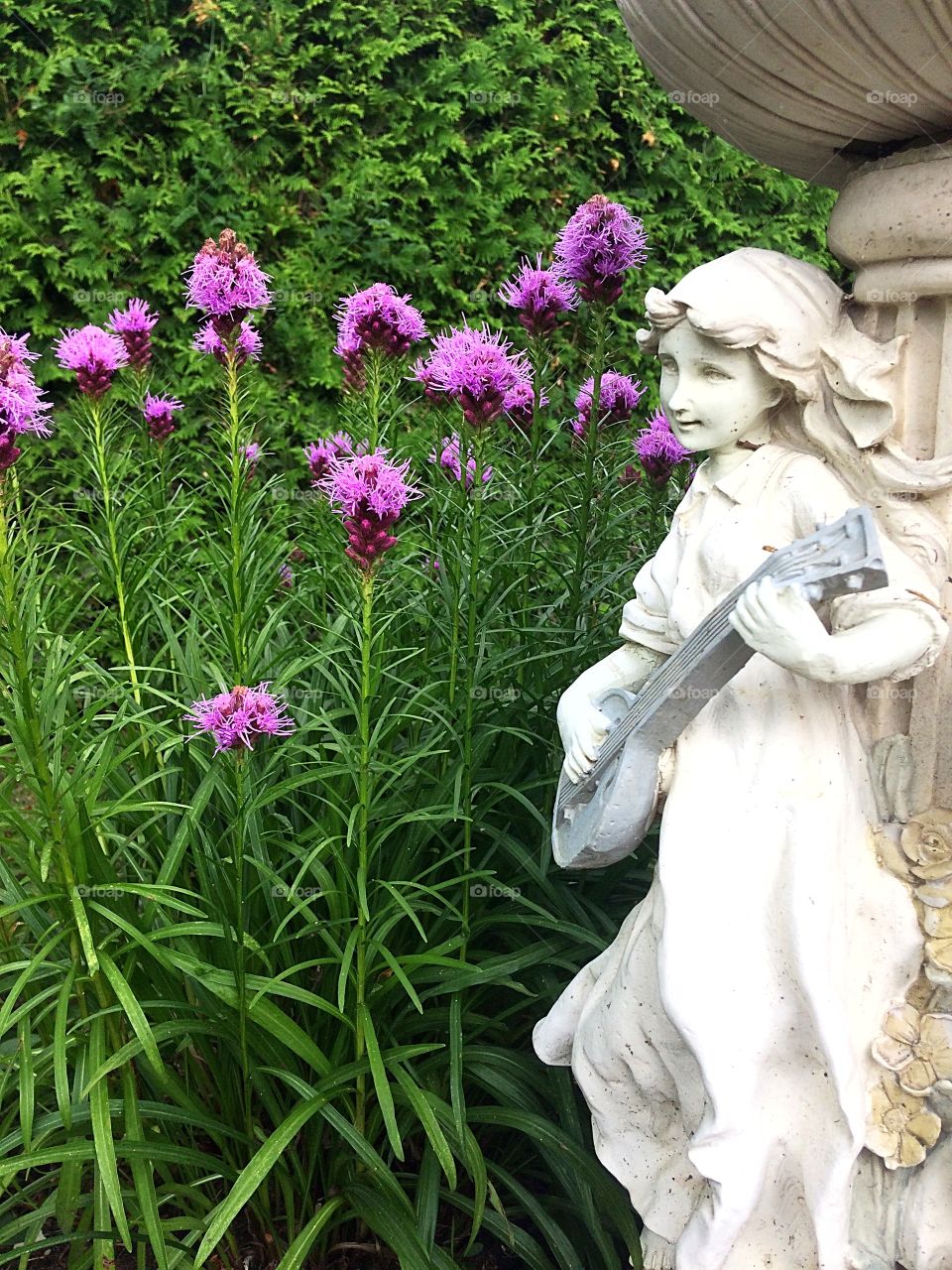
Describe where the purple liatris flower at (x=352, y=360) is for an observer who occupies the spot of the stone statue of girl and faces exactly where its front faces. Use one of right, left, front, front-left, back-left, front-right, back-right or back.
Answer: right

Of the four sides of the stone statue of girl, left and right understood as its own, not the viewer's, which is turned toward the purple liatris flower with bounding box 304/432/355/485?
right

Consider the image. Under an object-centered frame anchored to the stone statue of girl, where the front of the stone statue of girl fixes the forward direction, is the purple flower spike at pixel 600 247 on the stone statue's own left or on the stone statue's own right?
on the stone statue's own right

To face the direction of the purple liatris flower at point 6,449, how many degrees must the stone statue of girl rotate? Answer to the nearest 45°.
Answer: approximately 45° to its right

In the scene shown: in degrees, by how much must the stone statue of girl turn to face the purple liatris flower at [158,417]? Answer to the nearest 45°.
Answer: approximately 90° to its right

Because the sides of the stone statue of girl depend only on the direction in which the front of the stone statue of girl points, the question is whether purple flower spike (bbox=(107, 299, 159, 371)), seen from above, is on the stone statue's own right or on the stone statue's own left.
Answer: on the stone statue's own right

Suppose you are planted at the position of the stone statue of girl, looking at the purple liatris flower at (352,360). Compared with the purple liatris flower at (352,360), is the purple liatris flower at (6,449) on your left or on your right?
left

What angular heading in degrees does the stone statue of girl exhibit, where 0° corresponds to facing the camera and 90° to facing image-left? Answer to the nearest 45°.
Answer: approximately 45°

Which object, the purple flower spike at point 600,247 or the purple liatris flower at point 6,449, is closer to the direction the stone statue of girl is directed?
the purple liatris flower

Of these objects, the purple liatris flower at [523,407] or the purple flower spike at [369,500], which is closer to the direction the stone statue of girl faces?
the purple flower spike
